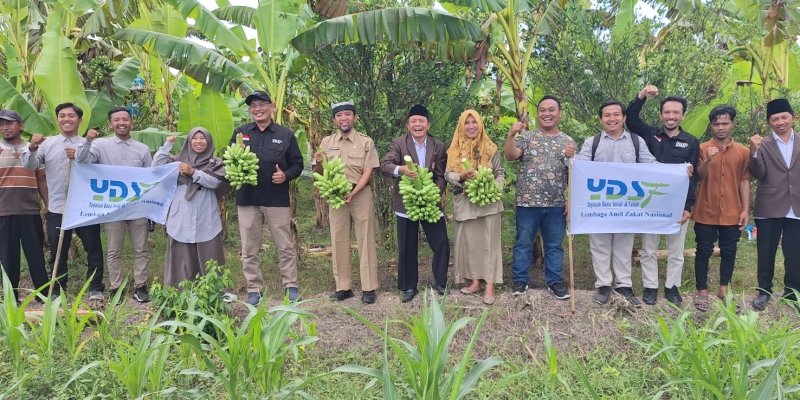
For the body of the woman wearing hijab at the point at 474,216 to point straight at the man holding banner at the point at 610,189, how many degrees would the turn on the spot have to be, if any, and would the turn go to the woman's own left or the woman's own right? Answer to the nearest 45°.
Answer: approximately 90° to the woman's own left

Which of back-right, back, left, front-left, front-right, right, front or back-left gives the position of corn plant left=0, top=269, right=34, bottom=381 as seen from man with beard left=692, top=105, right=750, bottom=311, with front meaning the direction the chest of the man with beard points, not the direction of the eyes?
front-right

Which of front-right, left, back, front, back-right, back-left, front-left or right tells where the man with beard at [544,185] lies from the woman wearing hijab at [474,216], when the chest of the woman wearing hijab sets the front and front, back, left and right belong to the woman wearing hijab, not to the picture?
left

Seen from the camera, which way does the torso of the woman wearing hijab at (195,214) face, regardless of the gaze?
toward the camera

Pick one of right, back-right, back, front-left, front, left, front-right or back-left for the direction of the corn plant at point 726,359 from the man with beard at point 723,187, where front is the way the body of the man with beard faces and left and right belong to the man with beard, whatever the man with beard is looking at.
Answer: front

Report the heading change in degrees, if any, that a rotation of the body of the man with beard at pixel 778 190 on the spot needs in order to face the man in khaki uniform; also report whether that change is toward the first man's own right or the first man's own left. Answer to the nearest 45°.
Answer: approximately 45° to the first man's own right

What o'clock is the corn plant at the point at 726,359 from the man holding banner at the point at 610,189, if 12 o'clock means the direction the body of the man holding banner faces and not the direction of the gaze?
The corn plant is roughly at 11 o'clock from the man holding banner.

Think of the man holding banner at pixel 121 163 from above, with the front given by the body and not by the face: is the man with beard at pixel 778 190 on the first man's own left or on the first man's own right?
on the first man's own left

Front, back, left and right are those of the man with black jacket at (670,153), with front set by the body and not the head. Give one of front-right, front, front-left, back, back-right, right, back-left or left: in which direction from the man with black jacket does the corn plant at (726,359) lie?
front

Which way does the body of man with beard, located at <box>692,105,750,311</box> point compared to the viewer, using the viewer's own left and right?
facing the viewer

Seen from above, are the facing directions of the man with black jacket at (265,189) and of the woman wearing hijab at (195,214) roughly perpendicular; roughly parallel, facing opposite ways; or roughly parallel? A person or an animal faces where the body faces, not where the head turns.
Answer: roughly parallel

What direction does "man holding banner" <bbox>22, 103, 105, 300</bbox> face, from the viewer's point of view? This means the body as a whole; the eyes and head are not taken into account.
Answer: toward the camera

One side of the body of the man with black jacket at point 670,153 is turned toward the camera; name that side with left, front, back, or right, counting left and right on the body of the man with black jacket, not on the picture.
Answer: front
